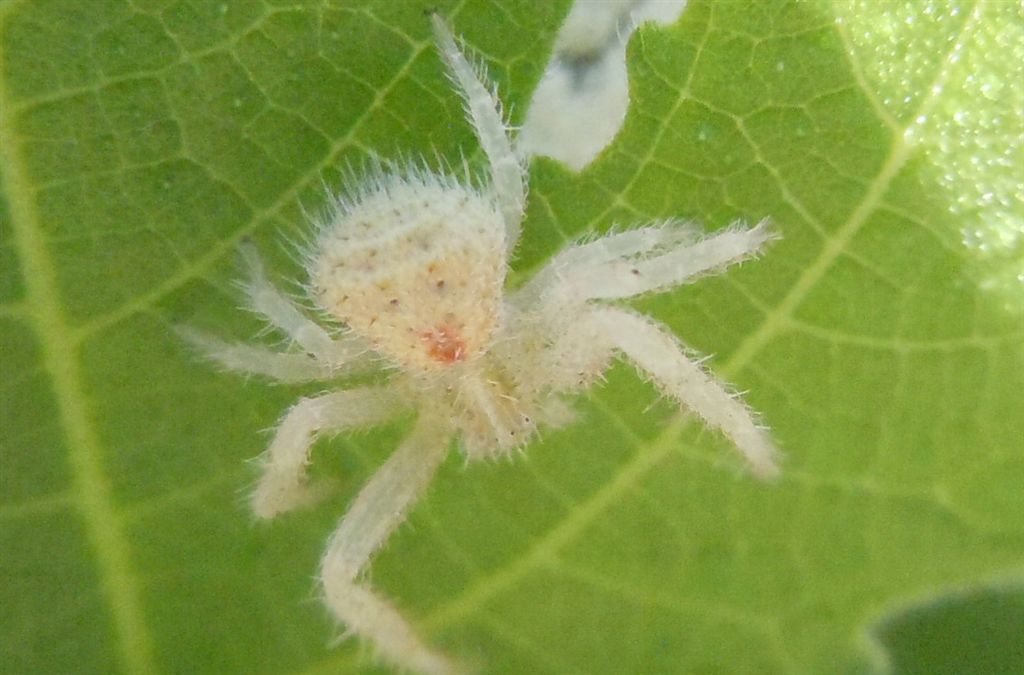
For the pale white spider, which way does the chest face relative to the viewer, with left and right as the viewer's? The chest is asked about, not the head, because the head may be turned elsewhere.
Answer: facing the viewer and to the right of the viewer
